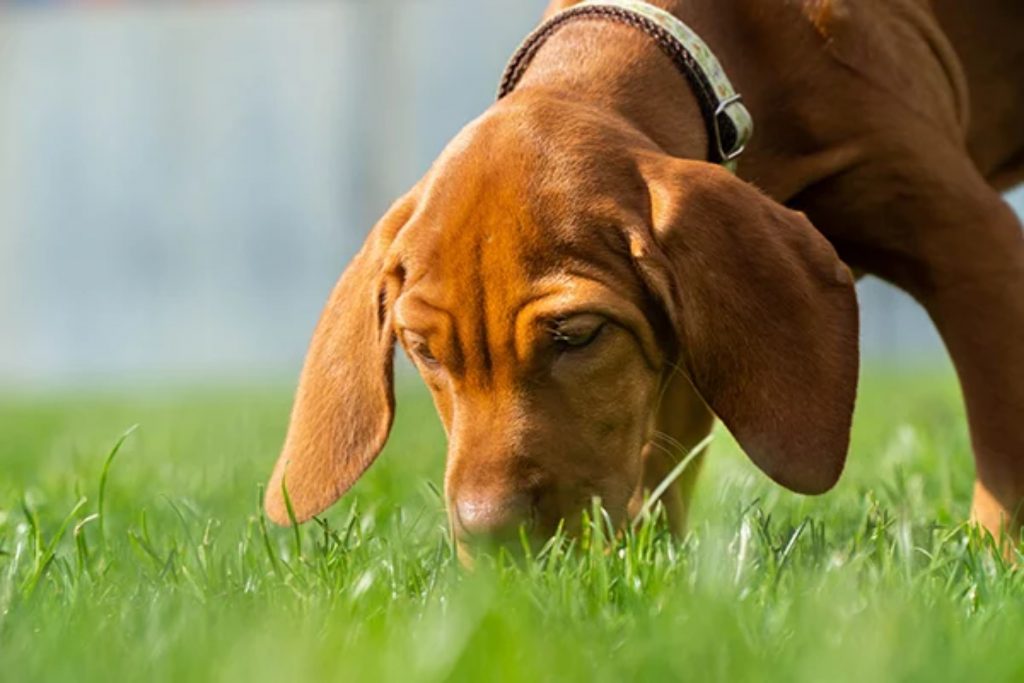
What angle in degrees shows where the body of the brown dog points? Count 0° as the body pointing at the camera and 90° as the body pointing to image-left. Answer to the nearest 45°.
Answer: approximately 45°
